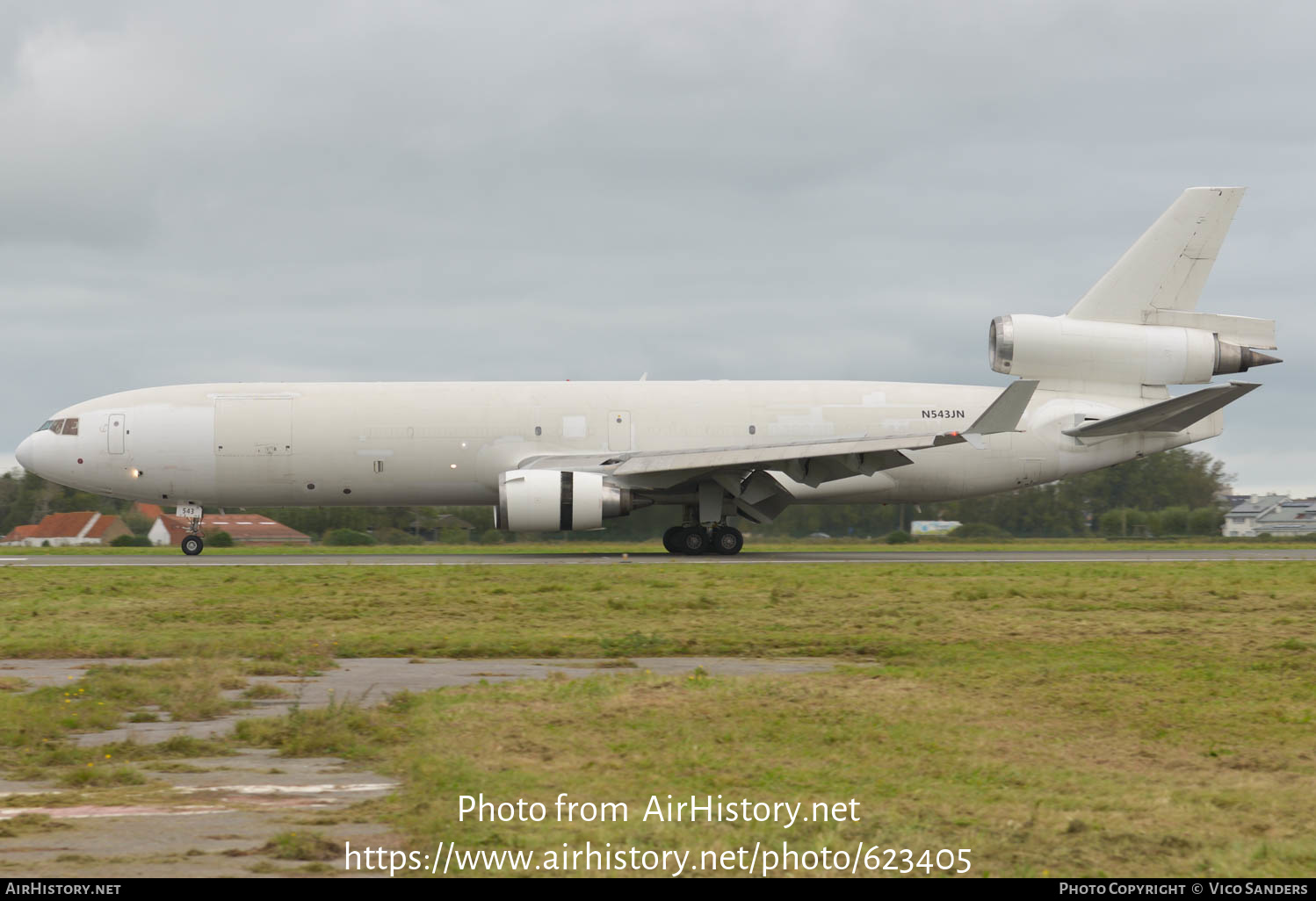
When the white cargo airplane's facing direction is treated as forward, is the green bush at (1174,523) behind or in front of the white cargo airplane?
behind

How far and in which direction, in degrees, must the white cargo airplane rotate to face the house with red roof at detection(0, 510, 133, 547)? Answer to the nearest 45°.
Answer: approximately 45° to its right

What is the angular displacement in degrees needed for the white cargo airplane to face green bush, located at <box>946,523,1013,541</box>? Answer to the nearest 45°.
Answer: approximately 135° to its right

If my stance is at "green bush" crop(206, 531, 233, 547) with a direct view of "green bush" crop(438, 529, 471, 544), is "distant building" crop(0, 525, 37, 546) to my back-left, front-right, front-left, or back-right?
back-left

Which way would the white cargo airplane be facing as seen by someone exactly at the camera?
facing to the left of the viewer

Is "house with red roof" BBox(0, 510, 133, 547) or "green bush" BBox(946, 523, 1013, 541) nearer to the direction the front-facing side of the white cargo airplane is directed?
the house with red roof

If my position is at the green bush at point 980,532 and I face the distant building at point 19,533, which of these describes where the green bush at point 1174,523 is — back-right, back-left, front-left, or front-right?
back-right
